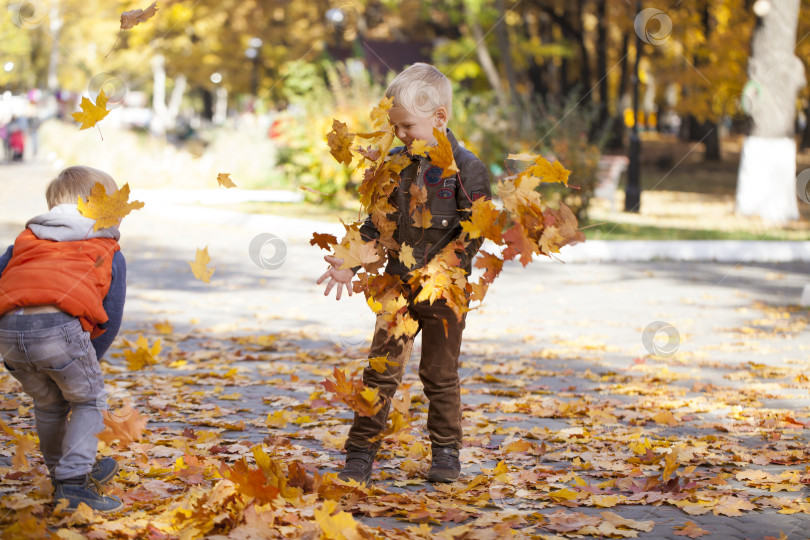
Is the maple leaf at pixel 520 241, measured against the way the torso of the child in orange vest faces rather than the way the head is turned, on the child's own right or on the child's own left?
on the child's own right

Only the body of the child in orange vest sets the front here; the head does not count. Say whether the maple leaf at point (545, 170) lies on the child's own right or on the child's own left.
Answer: on the child's own right

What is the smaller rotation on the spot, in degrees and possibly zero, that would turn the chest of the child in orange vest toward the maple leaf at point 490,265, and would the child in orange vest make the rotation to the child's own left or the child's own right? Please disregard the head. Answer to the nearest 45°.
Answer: approximately 45° to the child's own right

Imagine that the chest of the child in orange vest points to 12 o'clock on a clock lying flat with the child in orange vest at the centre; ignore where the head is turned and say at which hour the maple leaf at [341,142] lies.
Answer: The maple leaf is roughly at 1 o'clock from the child in orange vest.

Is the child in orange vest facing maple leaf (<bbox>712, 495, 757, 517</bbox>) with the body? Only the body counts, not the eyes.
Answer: no

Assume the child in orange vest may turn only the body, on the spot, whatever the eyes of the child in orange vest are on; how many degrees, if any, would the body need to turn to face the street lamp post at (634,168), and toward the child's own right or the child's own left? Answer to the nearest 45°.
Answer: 0° — they already face it

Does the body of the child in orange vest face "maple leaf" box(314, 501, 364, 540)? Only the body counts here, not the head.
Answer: no

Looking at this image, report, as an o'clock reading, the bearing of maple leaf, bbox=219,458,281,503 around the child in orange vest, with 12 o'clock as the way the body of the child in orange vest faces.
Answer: The maple leaf is roughly at 2 o'clock from the child in orange vest.

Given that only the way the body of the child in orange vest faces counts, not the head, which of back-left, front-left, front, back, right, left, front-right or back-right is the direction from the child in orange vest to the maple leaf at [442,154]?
front-right

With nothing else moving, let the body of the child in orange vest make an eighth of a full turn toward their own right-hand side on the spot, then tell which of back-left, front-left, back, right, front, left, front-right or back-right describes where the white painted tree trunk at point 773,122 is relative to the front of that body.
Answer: front-left

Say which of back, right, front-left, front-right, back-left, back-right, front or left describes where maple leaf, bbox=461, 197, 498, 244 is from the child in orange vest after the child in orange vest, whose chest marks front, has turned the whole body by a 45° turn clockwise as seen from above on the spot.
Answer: front

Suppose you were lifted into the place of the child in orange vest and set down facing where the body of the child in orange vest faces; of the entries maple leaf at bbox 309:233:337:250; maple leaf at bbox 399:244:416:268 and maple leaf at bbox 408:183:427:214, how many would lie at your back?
0

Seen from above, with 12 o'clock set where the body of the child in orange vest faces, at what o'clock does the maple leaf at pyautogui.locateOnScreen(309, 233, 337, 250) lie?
The maple leaf is roughly at 1 o'clock from the child in orange vest.

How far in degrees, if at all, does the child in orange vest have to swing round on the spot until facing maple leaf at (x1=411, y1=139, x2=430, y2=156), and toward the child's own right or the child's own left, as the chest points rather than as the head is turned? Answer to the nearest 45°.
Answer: approximately 45° to the child's own right

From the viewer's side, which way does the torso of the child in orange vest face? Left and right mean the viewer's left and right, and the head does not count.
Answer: facing away from the viewer and to the right of the viewer
